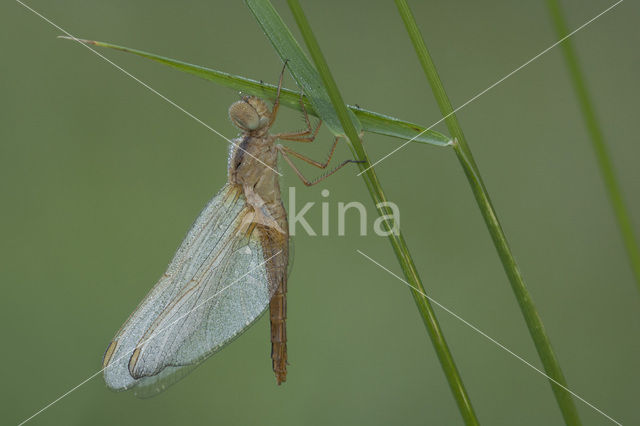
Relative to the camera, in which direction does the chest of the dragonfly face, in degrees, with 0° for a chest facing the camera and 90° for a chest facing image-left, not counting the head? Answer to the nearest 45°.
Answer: approximately 270°
